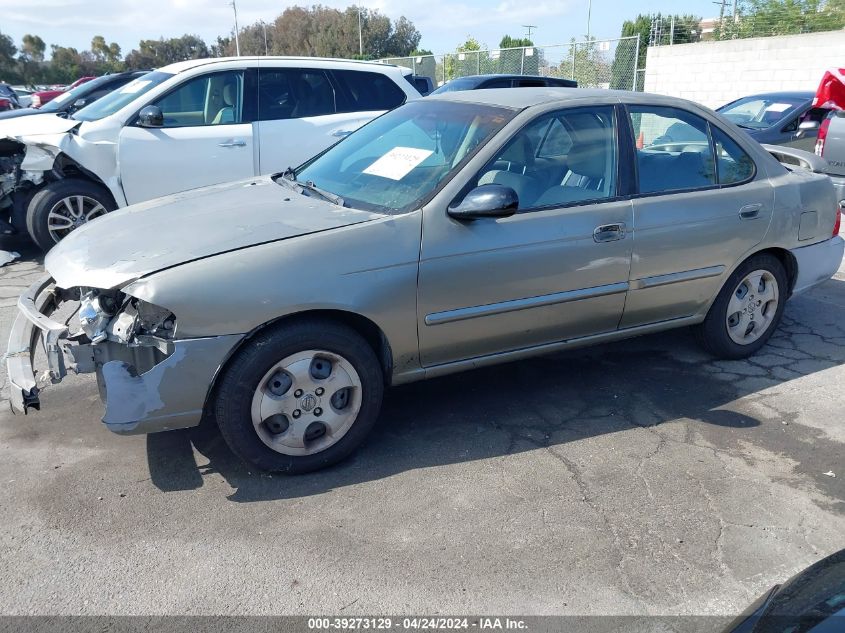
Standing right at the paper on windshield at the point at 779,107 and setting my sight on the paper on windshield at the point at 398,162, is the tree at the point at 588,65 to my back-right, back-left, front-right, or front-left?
back-right

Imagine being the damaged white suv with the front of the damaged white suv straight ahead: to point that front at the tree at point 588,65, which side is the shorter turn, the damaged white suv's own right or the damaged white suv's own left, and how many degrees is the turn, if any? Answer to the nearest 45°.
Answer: approximately 180°

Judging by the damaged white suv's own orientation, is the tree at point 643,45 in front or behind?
behind

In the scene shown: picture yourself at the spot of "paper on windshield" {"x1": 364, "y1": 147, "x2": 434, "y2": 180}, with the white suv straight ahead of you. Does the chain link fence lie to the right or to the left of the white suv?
right

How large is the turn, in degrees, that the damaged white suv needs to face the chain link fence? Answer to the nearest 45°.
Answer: approximately 180°

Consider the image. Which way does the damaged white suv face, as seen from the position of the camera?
facing the viewer and to the left of the viewer

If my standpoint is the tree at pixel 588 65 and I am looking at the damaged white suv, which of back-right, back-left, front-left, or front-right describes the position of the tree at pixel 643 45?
back-left

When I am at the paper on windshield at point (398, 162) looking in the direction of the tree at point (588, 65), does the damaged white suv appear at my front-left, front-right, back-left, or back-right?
front-left

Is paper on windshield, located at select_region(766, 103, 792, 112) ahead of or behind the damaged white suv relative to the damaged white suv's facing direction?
behind

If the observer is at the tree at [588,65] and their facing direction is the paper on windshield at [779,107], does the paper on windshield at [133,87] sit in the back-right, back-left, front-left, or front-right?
front-right
